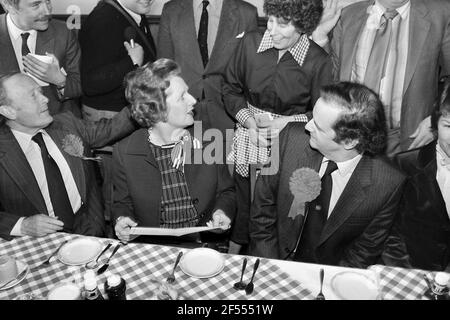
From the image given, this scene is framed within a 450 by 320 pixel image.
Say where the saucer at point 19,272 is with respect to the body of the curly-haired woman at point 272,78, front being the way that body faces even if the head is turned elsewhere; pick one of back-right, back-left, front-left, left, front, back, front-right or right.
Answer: front-right

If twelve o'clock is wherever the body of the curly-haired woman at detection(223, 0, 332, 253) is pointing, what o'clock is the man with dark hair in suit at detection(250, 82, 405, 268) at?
The man with dark hair in suit is roughly at 11 o'clock from the curly-haired woman.

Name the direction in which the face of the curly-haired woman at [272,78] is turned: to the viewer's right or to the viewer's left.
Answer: to the viewer's left

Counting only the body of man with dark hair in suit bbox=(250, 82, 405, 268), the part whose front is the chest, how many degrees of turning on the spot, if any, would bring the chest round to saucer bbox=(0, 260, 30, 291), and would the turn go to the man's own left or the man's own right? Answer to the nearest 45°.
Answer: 0° — they already face it

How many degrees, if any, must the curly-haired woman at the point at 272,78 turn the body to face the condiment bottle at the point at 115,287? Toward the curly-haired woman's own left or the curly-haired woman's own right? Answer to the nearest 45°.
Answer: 0° — they already face it

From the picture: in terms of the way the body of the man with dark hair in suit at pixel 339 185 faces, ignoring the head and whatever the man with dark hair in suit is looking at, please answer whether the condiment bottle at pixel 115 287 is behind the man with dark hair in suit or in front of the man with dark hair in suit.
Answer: in front

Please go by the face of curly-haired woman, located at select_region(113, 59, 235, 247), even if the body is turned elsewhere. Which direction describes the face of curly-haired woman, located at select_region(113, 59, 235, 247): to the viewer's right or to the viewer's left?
to the viewer's right

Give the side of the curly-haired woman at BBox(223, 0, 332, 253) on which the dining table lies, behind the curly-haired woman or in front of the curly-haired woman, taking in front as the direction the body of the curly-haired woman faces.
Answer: in front

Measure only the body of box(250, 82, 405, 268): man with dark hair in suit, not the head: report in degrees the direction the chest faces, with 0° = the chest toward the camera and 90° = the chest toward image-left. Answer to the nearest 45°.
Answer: approximately 45°

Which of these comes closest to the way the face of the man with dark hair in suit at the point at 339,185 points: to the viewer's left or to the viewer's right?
to the viewer's left

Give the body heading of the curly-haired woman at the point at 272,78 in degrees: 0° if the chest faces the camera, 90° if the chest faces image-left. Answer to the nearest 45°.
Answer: approximately 0°
